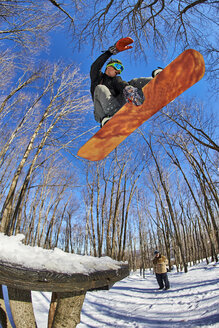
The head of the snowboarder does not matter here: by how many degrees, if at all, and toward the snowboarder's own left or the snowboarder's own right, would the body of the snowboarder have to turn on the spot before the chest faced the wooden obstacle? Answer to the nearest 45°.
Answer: approximately 45° to the snowboarder's own right

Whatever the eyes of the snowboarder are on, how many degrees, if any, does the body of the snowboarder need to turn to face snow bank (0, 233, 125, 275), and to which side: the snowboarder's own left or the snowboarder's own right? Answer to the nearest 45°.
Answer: approximately 45° to the snowboarder's own right

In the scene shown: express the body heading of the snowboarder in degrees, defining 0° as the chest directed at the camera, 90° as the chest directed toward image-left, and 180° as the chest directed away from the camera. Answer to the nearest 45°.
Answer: approximately 315°
